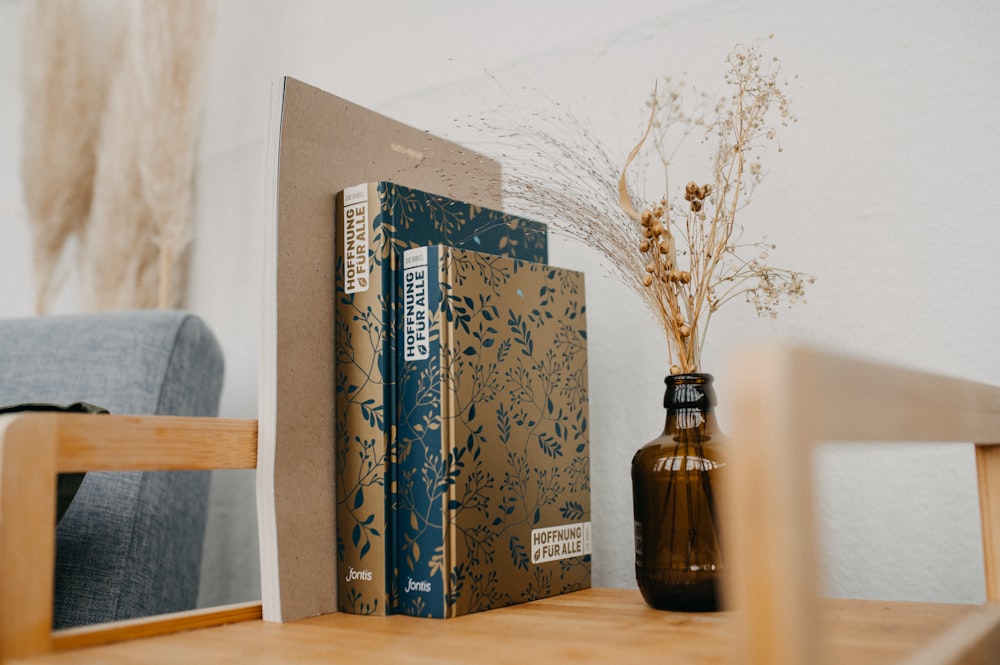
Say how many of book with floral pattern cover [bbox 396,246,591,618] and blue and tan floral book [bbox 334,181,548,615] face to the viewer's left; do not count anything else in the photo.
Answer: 0

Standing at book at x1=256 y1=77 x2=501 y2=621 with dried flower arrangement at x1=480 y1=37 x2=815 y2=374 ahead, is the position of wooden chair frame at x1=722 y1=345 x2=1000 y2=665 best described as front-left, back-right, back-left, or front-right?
front-right

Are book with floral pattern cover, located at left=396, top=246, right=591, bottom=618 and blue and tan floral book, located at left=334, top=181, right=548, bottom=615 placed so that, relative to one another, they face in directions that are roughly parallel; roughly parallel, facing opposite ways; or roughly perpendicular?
roughly parallel

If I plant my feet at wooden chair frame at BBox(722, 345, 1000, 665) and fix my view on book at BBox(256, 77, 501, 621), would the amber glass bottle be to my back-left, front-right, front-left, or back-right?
front-right
